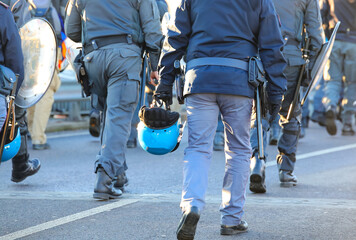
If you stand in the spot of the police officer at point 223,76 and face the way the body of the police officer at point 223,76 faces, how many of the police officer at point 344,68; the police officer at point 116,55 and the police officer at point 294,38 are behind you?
0

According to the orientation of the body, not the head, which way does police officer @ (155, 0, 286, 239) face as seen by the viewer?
away from the camera

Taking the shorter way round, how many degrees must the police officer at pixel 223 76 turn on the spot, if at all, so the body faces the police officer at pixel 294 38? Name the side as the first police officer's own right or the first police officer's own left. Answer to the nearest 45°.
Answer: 0° — they already face them

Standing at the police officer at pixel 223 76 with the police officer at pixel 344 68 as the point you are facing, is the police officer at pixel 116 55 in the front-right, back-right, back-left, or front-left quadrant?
front-left

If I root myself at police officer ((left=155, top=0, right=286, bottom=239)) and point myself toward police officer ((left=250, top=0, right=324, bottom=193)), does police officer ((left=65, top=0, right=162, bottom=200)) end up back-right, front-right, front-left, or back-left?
front-left

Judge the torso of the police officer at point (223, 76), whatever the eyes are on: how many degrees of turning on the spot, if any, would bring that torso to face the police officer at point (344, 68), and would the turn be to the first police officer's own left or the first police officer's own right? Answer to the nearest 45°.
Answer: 0° — they already face them
